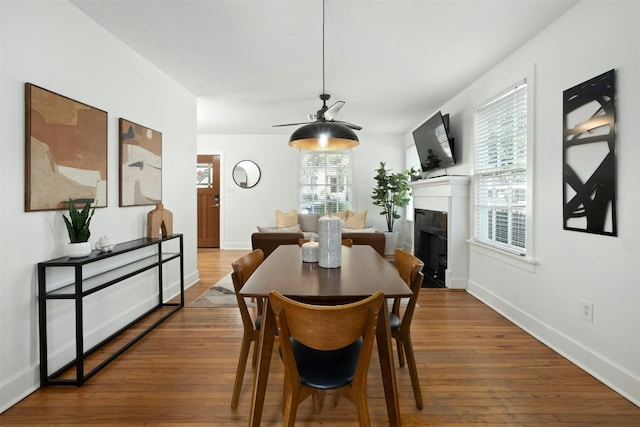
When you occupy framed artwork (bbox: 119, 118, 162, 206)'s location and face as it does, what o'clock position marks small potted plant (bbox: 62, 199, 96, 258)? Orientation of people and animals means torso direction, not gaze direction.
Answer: The small potted plant is roughly at 2 o'clock from the framed artwork.

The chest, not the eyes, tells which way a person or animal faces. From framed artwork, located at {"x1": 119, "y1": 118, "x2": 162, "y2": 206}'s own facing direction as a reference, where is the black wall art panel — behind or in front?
in front

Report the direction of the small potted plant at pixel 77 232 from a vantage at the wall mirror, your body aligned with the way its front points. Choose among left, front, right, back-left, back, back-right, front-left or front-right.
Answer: front

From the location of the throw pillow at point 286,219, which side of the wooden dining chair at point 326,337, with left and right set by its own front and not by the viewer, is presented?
front

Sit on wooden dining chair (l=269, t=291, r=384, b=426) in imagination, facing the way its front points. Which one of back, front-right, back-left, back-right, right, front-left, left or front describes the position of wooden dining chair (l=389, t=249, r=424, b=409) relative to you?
front-right

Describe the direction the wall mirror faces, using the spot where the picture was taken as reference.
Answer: facing the viewer

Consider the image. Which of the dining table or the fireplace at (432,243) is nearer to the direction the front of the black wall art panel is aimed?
the dining table

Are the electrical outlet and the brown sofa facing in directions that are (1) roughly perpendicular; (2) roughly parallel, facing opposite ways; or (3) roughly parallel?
roughly perpendicular

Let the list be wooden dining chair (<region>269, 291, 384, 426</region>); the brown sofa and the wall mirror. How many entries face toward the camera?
1

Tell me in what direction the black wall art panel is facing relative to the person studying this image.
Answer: facing the viewer and to the left of the viewer

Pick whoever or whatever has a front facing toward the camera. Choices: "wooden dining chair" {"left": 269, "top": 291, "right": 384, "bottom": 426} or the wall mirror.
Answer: the wall mirror

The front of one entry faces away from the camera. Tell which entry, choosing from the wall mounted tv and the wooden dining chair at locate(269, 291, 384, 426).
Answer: the wooden dining chair

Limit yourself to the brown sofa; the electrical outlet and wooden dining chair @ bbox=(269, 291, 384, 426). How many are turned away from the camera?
2

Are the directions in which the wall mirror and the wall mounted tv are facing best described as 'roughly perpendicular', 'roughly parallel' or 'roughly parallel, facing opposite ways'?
roughly perpendicular

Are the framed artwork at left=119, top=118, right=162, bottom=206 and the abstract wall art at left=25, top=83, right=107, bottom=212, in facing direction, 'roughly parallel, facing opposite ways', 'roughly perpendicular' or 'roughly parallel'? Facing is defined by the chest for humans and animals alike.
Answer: roughly parallel

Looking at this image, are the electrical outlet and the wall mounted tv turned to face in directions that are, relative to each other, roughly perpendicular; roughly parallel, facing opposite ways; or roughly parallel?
roughly parallel

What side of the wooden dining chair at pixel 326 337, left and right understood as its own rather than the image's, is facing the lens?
back

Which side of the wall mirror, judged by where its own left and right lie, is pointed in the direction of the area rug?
front

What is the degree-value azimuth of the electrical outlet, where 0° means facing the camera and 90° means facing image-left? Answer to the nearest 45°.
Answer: approximately 45°
